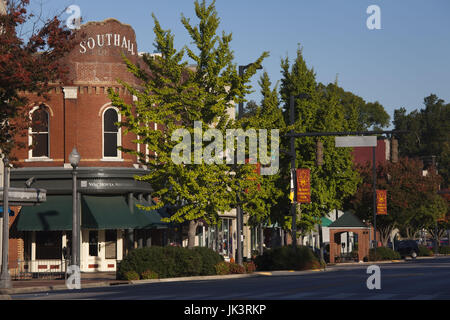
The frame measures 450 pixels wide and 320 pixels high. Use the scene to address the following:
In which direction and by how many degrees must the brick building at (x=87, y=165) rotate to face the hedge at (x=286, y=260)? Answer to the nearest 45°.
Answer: approximately 90° to its left

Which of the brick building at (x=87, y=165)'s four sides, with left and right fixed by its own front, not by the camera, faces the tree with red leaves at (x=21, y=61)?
front

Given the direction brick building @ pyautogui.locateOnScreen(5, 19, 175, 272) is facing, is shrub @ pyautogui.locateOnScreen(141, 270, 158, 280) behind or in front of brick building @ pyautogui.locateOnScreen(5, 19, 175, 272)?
in front

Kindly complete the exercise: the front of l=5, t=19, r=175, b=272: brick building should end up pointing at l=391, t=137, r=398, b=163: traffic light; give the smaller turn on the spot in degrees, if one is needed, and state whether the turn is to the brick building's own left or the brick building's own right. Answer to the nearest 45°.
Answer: approximately 45° to the brick building's own left

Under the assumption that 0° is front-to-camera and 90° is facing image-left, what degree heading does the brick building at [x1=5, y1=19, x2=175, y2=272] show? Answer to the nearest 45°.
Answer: approximately 0°

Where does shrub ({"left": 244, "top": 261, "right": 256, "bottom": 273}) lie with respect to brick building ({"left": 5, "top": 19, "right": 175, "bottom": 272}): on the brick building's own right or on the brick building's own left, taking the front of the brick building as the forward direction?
on the brick building's own left

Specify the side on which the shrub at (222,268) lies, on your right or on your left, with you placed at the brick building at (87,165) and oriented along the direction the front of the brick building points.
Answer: on your left

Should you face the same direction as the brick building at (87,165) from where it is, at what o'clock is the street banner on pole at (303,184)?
The street banner on pole is roughly at 9 o'clock from the brick building.

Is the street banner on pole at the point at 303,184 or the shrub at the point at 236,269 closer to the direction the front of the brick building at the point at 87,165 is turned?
the shrub

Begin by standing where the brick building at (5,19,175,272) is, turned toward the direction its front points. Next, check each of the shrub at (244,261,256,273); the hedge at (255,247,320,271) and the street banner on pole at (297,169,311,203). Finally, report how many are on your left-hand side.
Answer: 3

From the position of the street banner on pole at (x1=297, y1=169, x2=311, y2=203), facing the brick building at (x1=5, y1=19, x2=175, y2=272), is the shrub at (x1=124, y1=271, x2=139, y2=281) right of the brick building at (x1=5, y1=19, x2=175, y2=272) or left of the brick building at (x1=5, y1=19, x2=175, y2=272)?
left

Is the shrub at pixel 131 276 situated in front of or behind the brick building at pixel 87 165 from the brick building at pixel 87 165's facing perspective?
in front
